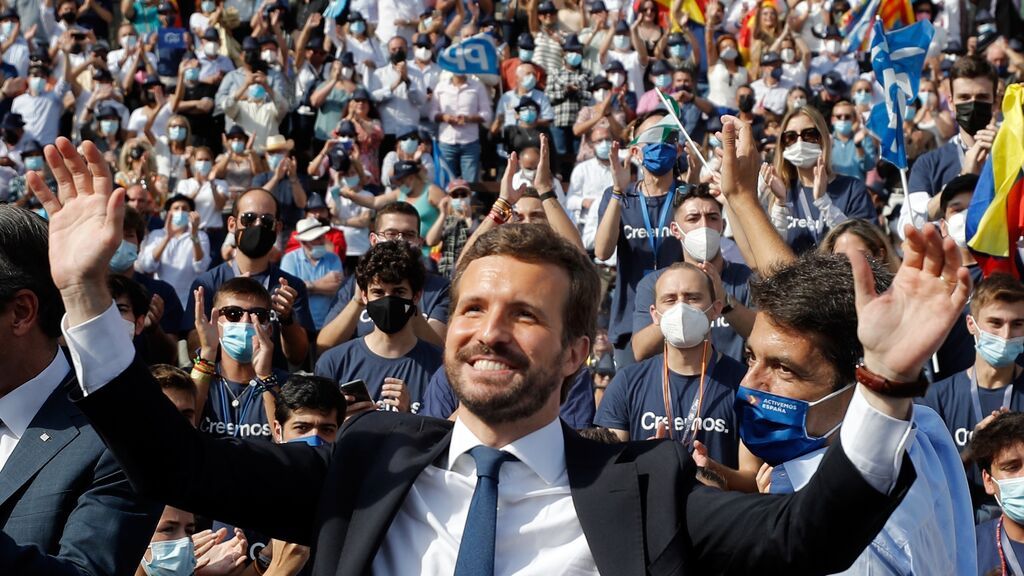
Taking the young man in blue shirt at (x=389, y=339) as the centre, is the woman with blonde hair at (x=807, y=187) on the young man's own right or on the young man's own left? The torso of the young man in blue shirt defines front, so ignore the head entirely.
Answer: on the young man's own left

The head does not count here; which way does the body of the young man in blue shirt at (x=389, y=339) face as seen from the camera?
toward the camera

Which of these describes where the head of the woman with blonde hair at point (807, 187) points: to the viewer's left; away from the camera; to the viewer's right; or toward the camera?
toward the camera

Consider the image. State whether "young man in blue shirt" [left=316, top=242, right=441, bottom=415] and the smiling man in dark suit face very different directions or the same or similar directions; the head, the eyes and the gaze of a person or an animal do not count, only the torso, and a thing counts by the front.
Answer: same or similar directions

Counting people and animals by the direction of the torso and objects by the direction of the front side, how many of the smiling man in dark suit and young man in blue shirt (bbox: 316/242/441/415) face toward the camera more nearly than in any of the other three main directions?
2

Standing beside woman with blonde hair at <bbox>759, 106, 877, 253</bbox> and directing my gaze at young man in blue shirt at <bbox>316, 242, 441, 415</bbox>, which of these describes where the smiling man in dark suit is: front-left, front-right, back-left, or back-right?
front-left

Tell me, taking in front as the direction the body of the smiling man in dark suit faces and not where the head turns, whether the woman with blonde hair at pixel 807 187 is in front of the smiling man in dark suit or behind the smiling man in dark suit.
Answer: behind

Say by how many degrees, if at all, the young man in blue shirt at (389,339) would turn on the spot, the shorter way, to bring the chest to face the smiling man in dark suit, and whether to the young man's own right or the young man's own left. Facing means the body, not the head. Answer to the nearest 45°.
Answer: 0° — they already face them

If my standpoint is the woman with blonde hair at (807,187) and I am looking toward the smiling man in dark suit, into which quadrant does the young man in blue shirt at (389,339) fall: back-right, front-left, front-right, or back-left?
front-right

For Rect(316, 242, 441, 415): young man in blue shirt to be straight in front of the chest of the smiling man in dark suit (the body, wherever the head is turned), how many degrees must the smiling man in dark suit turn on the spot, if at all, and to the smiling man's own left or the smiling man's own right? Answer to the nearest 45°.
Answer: approximately 180°

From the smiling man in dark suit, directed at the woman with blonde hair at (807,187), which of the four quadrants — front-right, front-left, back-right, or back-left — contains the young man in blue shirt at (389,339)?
front-left

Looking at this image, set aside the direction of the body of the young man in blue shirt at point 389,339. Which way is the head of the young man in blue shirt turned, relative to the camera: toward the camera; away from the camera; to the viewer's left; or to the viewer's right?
toward the camera
